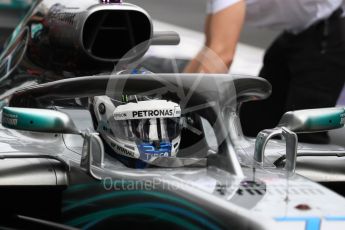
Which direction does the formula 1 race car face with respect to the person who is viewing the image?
facing the viewer and to the right of the viewer

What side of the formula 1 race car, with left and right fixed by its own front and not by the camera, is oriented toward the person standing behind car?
left
